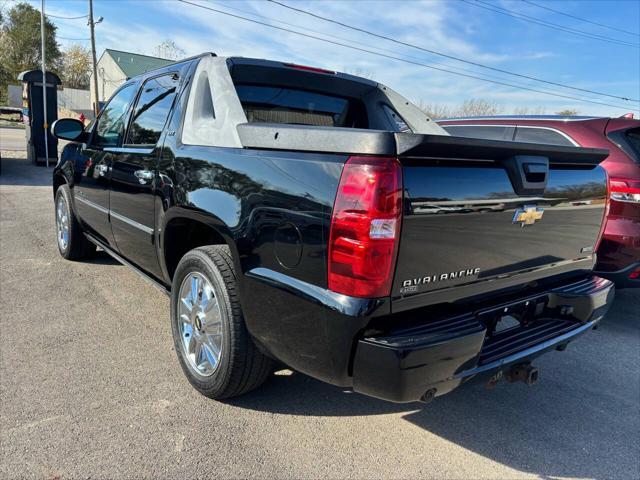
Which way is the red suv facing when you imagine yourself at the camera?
facing away from the viewer and to the left of the viewer
